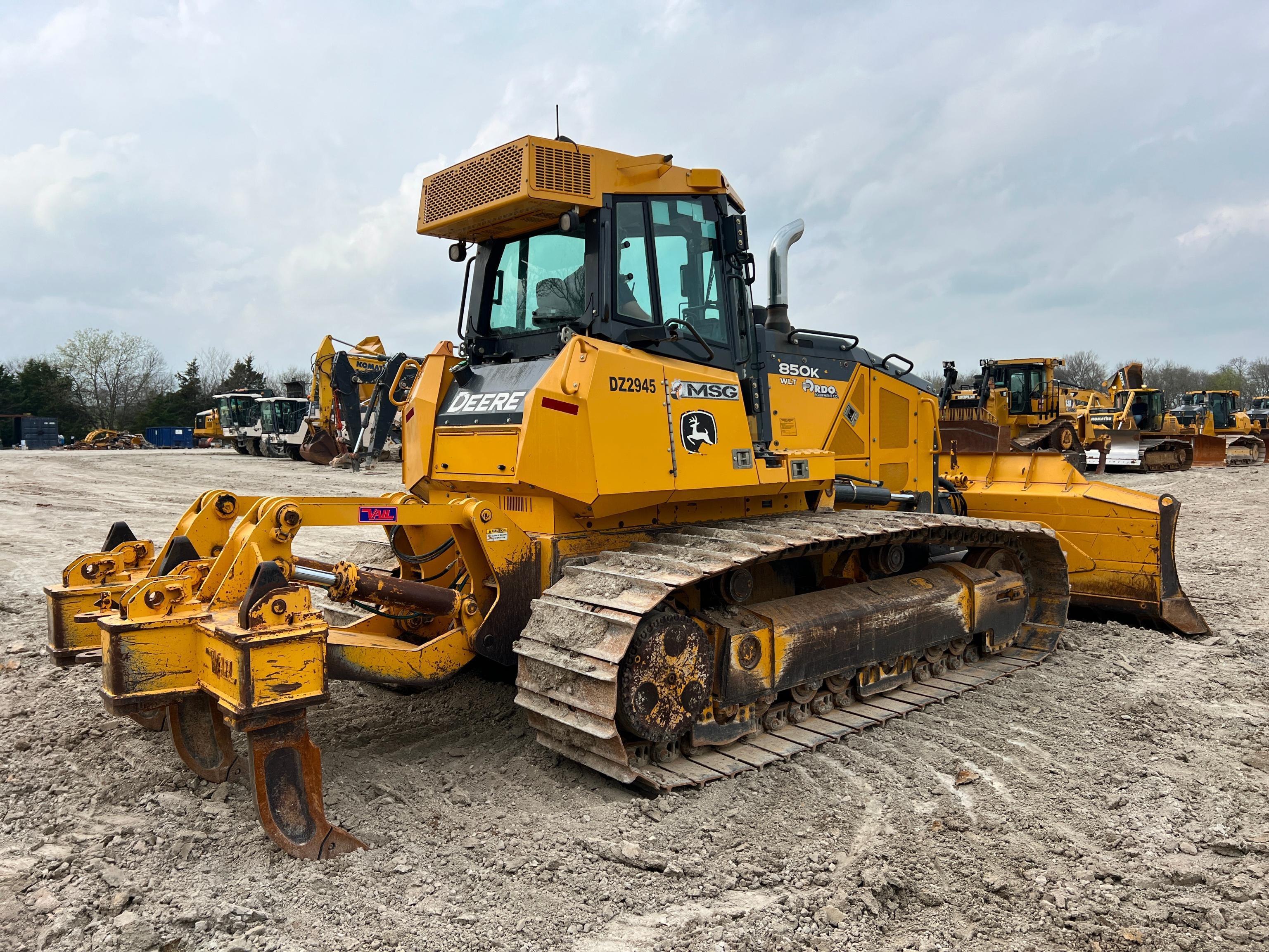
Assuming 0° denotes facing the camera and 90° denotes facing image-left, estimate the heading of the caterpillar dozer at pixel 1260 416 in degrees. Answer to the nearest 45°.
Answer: approximately 45°

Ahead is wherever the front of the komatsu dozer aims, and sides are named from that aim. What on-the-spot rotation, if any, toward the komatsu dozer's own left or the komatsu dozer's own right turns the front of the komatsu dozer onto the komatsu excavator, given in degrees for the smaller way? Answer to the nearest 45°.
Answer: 0° — it already faces it

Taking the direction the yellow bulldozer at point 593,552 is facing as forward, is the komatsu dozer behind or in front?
in front

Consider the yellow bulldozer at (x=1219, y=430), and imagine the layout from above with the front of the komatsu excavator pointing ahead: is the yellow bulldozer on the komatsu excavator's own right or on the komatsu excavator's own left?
on the komatsu excavator's own left

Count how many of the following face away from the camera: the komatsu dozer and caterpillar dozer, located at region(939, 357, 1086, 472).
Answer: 0

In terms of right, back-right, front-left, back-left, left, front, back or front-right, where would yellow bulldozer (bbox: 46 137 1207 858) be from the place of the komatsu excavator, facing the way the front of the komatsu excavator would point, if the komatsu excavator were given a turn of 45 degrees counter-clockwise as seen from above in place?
front

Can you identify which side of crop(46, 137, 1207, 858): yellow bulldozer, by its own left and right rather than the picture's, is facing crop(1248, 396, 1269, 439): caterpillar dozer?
front

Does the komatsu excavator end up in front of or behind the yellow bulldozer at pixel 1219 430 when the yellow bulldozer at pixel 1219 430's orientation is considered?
in front

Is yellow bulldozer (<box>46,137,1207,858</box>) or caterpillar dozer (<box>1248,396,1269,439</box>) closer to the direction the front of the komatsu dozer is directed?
the yellow bulldozer

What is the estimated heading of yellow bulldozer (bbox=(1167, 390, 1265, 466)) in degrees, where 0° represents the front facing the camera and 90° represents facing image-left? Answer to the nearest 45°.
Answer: approximately 45°
